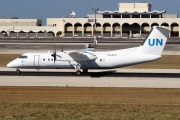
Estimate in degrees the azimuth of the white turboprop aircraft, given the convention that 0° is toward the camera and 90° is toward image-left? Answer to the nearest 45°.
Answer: approximately 90°
